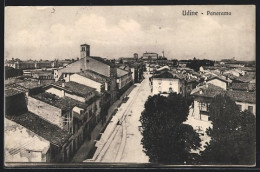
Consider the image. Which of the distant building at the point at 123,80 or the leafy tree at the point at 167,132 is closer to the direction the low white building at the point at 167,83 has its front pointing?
the leafy tree

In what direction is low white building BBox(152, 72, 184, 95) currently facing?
toward the camera

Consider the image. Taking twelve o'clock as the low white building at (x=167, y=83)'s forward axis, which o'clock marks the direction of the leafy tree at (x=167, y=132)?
The leafy tree is roughly at 12 o'clock from the low white building.
